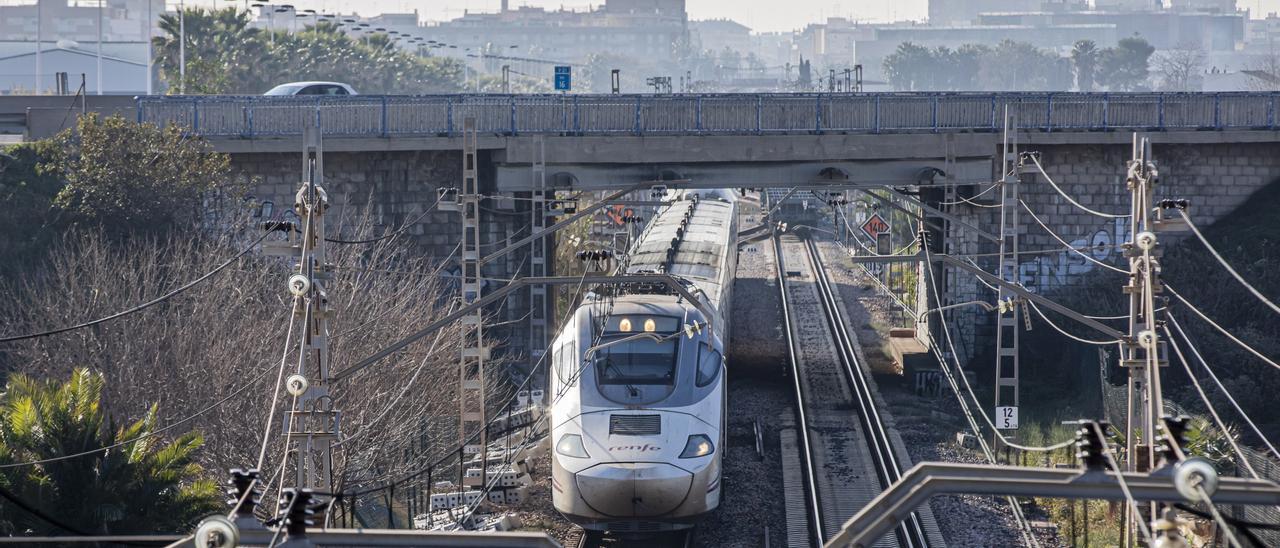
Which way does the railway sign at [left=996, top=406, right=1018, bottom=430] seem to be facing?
toward the camera

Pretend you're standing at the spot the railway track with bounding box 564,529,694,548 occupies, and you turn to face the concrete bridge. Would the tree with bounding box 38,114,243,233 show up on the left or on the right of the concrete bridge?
left

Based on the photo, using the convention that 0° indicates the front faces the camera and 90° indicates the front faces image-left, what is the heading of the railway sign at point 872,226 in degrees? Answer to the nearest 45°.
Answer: approximately 0°

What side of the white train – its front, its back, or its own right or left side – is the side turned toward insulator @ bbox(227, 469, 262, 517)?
front

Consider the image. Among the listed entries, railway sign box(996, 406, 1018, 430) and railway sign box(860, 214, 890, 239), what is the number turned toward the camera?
2

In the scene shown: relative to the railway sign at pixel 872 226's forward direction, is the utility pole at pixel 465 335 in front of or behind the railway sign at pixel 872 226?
in front

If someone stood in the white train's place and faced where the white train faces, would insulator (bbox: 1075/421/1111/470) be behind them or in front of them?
in front

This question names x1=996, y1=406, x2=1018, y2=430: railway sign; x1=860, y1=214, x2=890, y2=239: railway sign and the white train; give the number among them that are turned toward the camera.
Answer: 3

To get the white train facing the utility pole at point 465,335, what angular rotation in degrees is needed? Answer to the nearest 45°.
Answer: approximately 135° to its right

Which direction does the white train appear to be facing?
toward the camera

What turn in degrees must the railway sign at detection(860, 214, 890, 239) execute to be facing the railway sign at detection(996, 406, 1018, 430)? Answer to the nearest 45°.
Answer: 0° — it already faces it

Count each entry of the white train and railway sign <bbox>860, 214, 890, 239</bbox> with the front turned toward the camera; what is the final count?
2

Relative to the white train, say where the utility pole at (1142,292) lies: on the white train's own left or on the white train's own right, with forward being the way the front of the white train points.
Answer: on the white train's own left

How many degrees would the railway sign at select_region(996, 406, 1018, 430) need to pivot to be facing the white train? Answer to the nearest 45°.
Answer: approximately 45° to its right

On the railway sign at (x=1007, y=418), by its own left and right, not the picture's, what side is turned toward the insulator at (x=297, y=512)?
front

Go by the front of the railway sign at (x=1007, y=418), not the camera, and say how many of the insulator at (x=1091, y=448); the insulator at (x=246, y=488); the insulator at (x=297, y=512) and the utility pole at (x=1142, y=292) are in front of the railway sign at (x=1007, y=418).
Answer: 4
